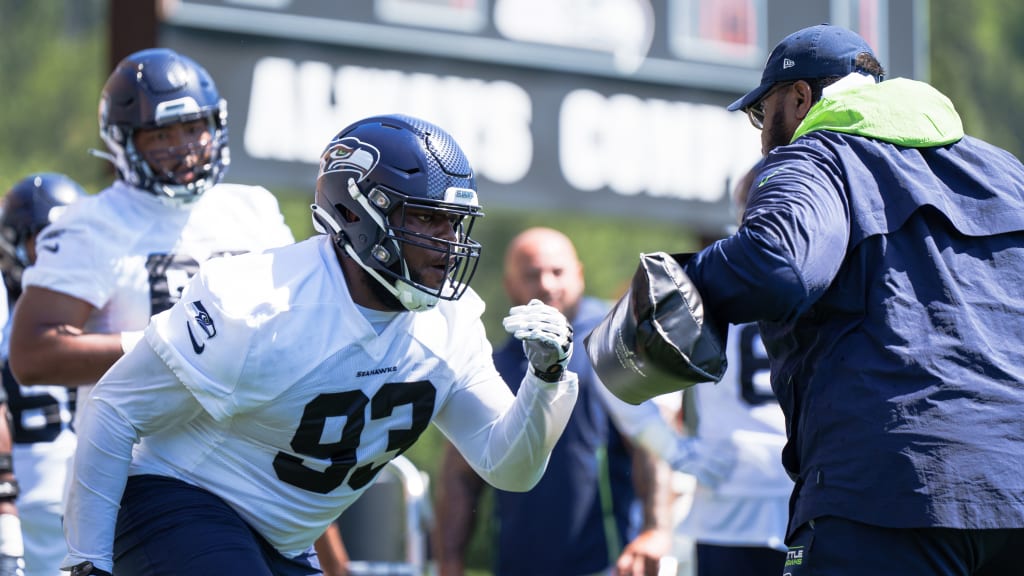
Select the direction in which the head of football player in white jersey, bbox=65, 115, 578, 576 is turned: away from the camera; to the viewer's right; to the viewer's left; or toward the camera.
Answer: to the viewer's right

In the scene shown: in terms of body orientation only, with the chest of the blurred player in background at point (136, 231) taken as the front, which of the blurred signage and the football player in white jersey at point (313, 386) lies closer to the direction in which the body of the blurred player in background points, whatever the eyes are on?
the football player in white jersey

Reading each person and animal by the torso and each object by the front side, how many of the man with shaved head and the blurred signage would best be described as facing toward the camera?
2

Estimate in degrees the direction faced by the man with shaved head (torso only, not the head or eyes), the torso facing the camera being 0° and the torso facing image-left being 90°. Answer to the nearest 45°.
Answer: approximately 0°
